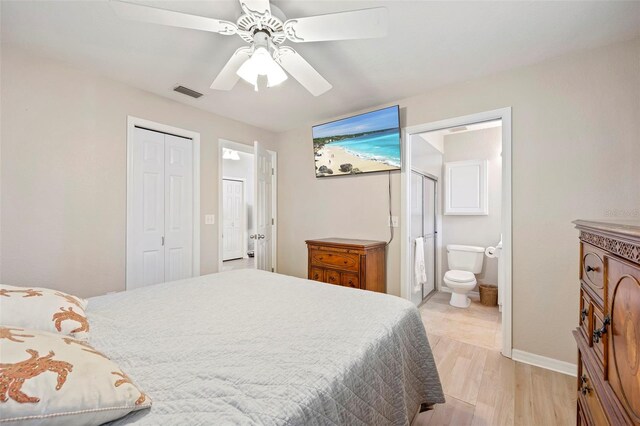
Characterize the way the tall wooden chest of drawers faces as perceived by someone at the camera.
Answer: facing the viewer and to the left of the viewer

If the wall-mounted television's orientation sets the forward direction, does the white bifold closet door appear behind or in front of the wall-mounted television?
in front

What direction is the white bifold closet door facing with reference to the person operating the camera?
facing the viewer and to the right of the viewer

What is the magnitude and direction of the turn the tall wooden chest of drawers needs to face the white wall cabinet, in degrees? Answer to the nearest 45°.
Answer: approximately 90° to its right

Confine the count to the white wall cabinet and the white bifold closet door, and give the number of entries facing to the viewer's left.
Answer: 0

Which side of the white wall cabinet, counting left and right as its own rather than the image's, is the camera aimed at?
front

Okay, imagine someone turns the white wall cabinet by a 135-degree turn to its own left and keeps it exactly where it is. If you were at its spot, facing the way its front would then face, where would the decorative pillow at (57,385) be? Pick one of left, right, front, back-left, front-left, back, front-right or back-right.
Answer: back-right

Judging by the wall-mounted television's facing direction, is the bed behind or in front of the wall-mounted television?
in front

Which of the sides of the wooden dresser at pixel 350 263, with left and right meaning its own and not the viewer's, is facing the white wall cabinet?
back
